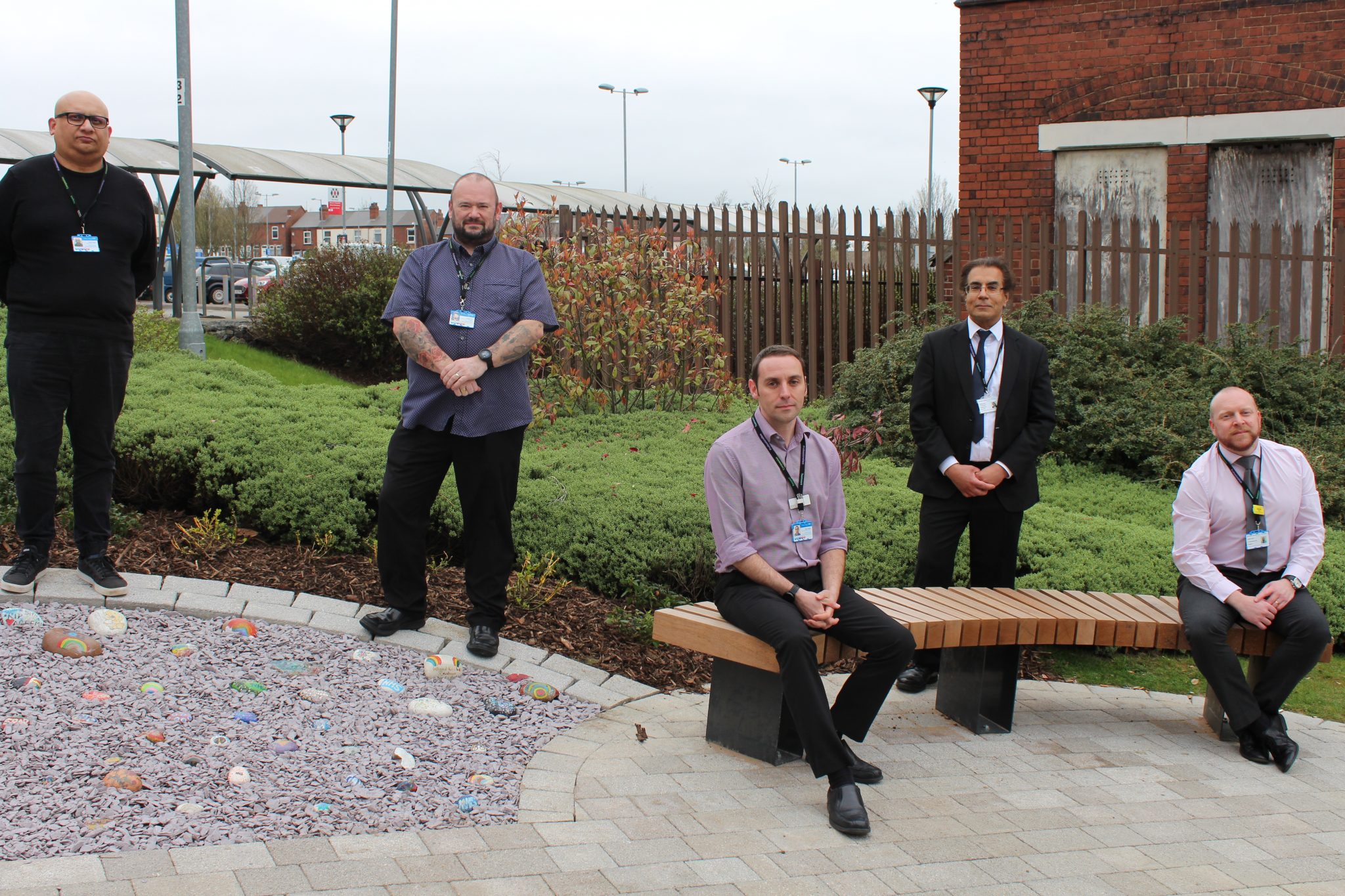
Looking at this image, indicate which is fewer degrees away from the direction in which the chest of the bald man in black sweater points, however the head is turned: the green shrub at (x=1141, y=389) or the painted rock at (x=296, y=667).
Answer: the painted rock

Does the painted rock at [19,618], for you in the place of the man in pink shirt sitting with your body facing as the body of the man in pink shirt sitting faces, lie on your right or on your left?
on your right

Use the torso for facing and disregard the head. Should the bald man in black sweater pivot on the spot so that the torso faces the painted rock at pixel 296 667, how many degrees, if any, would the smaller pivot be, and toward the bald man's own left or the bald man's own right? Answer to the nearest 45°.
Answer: approximately 45° to the bald man's own left

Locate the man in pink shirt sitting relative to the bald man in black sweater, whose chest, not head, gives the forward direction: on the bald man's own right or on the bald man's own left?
on the bald man's own left

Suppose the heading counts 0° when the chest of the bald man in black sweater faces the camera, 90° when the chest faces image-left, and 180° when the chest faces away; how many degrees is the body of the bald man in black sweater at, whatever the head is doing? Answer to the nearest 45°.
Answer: approximately 0°

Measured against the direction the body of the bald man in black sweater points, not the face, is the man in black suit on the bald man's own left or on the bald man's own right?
on the bald man's own left

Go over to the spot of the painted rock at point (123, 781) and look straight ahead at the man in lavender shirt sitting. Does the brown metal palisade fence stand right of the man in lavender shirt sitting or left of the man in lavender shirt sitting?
left

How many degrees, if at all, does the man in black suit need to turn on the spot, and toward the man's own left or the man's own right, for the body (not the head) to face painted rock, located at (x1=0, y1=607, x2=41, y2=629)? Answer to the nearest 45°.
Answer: approximately 90° to the man's own right
